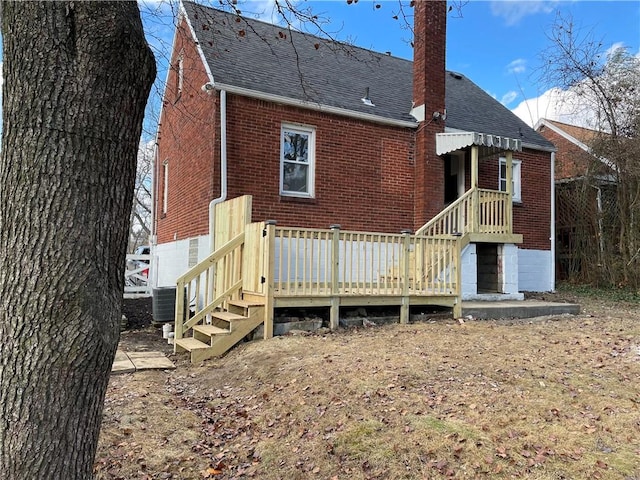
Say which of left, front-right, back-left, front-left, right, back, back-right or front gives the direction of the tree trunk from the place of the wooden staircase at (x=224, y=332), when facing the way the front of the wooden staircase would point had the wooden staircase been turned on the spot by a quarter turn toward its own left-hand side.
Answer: front-right

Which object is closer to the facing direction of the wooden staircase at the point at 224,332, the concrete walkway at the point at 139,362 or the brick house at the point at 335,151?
the concrete walkway

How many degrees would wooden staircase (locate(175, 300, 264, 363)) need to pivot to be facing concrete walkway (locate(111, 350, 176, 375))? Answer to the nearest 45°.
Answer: approximately 45° to its right

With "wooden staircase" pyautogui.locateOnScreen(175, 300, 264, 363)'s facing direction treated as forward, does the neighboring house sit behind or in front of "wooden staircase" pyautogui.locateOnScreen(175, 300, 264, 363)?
behind

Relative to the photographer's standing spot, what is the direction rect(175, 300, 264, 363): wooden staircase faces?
facing the viewer and to the left of the viewer
